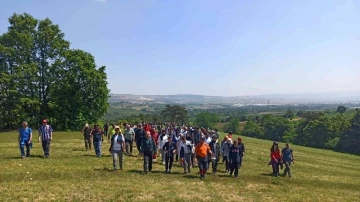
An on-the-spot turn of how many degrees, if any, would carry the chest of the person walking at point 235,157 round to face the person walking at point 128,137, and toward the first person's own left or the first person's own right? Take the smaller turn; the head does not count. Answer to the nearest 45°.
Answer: approximately 90° to the first person's own right

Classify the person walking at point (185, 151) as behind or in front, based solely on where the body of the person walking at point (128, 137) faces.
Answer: in front

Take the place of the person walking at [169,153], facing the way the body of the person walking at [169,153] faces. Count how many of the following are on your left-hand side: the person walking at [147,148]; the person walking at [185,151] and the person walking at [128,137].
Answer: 1

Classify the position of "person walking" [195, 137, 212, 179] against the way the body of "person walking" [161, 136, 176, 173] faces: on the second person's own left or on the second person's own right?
on the second person's own left

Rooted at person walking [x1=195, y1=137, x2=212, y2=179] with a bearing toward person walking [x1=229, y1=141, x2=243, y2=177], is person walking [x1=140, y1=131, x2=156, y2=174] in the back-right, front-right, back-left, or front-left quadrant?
back-left

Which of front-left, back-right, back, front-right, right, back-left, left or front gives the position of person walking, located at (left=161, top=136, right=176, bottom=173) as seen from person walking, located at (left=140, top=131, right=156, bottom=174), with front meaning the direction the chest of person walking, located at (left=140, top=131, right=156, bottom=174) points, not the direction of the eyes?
back-left

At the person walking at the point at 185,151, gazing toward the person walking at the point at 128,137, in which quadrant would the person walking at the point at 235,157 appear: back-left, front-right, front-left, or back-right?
back-right

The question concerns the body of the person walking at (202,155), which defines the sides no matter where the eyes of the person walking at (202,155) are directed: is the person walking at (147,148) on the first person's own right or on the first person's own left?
on the first person's own right
